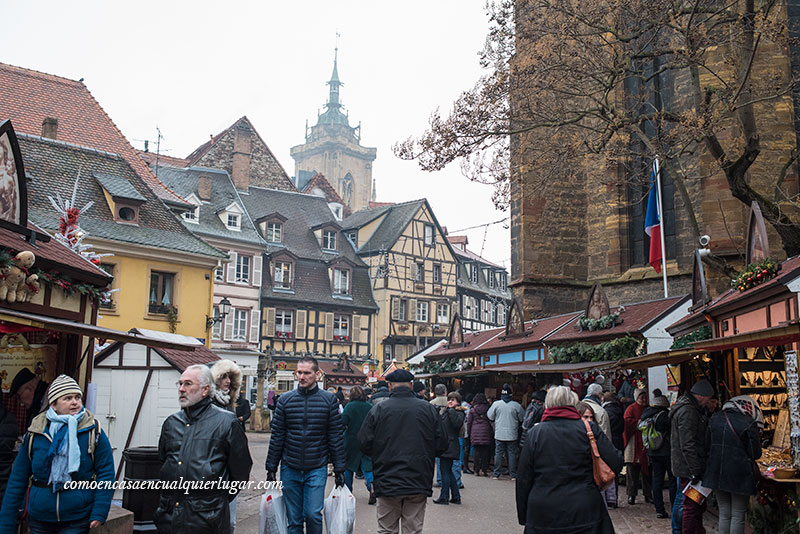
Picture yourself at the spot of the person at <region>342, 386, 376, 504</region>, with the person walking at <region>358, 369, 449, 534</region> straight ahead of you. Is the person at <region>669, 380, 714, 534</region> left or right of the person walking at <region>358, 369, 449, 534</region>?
left

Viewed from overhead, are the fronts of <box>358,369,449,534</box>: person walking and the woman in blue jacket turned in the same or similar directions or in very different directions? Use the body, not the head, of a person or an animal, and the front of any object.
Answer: very different directions

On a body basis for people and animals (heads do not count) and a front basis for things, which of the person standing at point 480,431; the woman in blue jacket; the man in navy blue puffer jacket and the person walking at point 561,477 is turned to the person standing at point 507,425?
the person walking at point 561,477

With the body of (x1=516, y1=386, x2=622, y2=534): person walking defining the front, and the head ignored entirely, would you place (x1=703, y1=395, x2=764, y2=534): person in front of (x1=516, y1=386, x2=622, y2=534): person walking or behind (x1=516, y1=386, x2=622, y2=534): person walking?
in front

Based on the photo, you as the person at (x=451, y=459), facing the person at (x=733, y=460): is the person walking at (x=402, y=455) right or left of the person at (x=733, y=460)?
right

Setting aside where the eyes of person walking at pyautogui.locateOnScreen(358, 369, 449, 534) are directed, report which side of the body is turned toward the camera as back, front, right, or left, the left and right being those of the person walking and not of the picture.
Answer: back

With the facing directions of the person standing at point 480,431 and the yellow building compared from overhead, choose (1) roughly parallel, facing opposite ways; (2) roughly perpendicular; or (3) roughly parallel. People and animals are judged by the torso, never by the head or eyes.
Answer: roughly perpendicular

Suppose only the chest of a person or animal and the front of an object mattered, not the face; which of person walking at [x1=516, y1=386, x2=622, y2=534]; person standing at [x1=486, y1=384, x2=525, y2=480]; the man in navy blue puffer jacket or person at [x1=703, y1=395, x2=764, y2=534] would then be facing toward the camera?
the man in navy blue puffer jacket

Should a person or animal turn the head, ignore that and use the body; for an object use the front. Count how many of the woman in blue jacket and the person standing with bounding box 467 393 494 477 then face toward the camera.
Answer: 1

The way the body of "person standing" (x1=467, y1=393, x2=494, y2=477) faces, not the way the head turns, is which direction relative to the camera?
away from the camera

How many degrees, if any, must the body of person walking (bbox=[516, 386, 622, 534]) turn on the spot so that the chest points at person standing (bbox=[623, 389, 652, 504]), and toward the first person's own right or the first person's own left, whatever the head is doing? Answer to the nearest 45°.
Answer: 0° — they already face them

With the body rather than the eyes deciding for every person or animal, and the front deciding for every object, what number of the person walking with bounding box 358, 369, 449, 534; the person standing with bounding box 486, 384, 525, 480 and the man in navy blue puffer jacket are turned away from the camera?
2

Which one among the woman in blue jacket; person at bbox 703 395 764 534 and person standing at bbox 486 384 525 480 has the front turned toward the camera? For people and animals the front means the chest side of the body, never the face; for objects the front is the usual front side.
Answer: the woman in blue jacket

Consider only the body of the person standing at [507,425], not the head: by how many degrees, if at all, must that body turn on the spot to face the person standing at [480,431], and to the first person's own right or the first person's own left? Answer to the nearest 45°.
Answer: approximately 45° to the first person's own left
